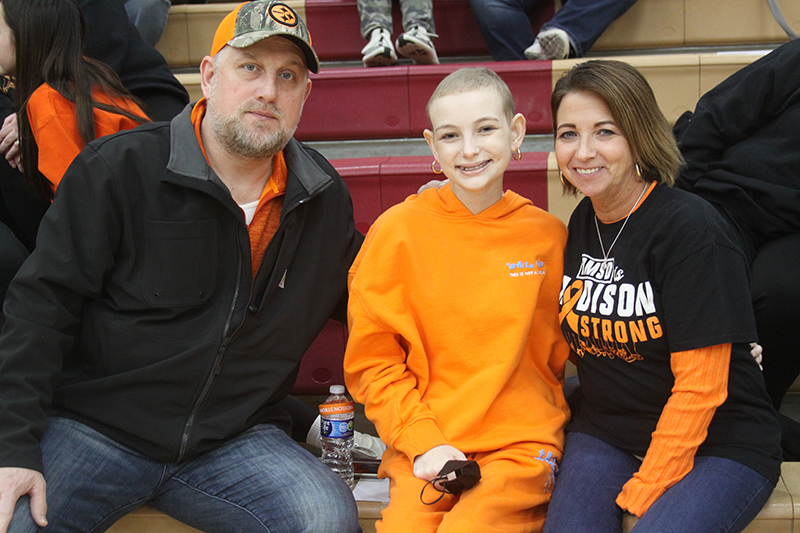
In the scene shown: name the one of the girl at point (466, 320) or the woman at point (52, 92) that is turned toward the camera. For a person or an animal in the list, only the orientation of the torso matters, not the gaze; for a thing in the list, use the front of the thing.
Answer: the girl

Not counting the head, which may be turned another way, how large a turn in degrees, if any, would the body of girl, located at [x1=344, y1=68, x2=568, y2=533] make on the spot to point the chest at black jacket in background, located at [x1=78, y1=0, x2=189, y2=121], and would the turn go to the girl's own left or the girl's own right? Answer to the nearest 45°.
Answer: approximately 135° to the girl's own right

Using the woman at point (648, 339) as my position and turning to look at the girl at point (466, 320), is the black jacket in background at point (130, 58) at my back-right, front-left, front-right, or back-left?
front-right

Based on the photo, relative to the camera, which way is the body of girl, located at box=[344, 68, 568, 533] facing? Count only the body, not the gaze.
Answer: toward the camera
